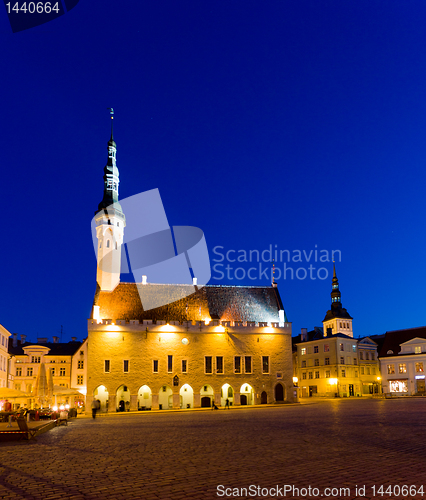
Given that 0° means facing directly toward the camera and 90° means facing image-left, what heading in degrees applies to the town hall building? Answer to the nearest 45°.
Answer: approximately 0°
